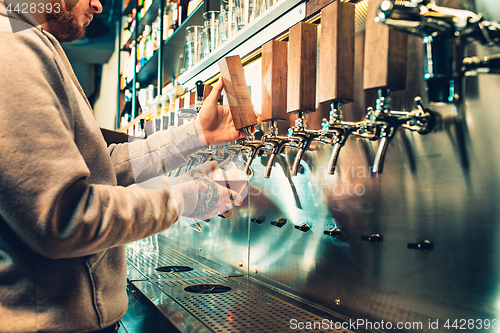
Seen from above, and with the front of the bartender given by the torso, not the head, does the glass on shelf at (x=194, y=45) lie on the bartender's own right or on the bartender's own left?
on the bartender's own left

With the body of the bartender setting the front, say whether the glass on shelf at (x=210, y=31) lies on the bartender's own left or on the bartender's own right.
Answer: on the bartender's own left

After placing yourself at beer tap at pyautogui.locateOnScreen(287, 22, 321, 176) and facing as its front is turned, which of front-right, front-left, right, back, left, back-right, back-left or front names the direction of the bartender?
front

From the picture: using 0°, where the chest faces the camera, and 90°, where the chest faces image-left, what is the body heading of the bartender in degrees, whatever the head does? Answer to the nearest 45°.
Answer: approximately 270°

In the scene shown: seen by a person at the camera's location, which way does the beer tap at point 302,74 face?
facing the viewer and to the left of the viewer

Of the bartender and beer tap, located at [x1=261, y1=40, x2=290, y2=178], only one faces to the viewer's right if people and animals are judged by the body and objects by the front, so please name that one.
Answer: the bartender

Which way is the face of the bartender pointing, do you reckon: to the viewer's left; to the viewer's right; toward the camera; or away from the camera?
to the viewer's right

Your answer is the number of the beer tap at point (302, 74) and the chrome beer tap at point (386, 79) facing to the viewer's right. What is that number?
0

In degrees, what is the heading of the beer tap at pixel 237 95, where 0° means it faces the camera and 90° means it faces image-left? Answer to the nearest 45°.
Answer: approximately 45°

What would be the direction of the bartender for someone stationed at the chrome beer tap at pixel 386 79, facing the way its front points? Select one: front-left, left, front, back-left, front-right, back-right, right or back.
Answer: front
